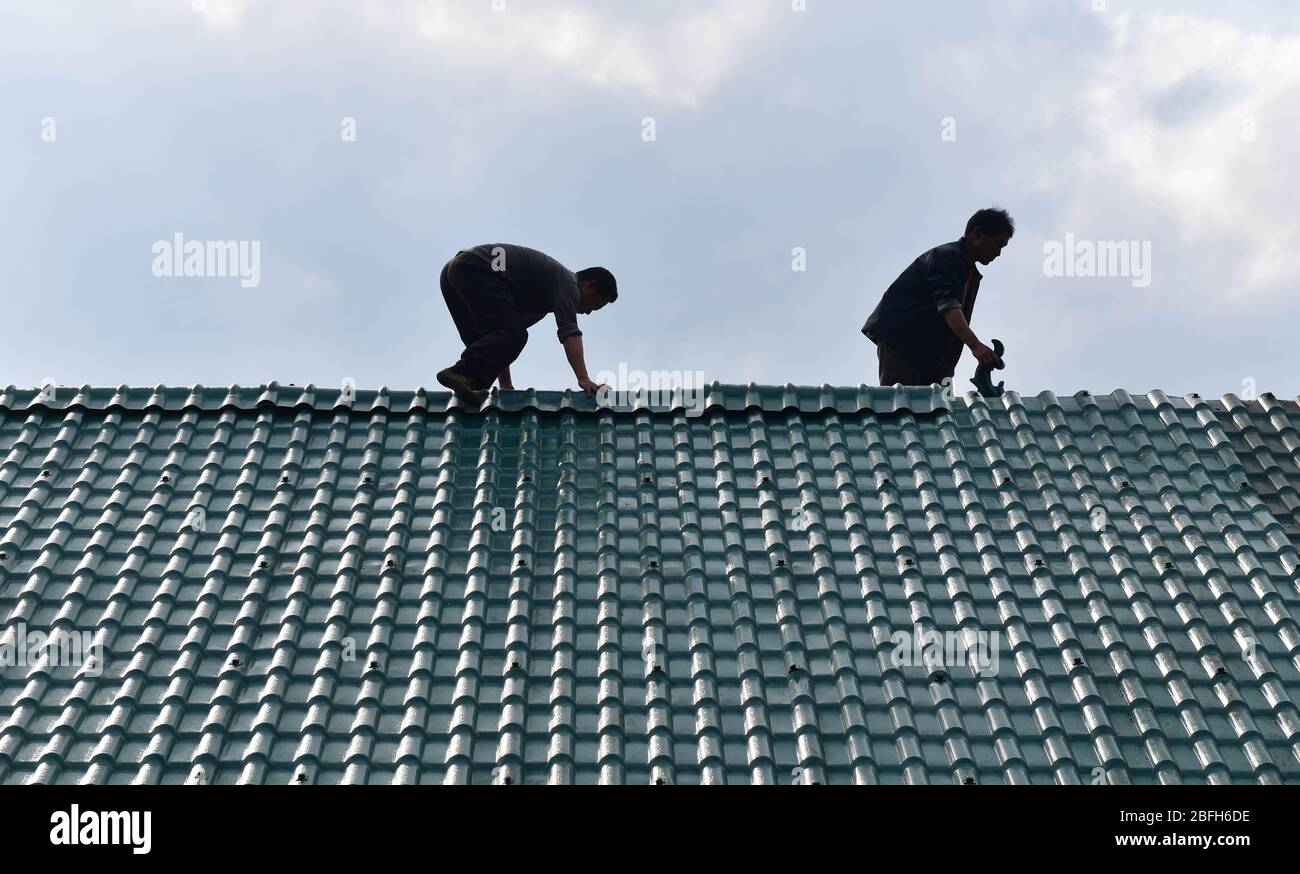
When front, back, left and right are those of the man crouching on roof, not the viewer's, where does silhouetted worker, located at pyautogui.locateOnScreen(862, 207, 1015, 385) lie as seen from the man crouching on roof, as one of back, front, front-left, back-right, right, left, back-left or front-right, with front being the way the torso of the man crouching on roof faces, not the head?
front

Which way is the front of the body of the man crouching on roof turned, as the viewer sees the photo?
to the viewer's right

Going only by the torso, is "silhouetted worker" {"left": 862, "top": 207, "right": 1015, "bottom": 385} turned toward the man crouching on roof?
no

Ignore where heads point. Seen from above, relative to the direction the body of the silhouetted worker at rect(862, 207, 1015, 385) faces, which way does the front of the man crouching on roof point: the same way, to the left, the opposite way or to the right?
the same way

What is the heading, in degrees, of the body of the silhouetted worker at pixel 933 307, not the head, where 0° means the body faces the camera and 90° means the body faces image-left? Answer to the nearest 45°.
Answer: approximately 270°

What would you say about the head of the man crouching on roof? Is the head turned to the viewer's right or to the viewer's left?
to the viewer's right

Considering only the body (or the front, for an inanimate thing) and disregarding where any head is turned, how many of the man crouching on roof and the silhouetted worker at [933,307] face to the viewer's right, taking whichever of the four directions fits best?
2

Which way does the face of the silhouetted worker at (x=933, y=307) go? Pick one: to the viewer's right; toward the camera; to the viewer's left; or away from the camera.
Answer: to the viewer's right
